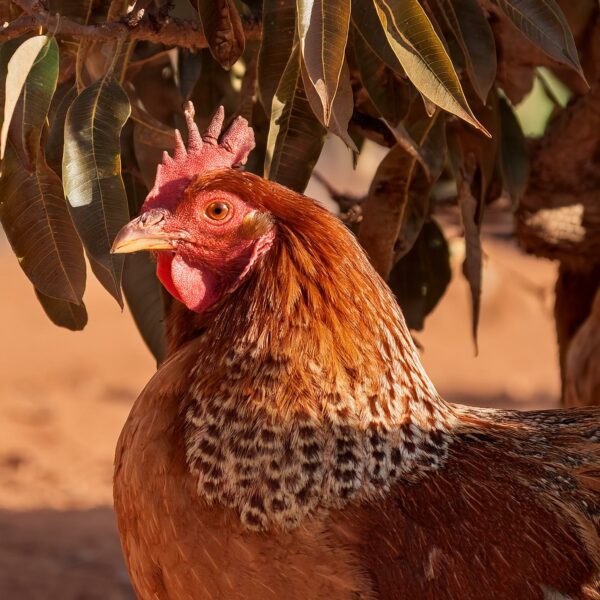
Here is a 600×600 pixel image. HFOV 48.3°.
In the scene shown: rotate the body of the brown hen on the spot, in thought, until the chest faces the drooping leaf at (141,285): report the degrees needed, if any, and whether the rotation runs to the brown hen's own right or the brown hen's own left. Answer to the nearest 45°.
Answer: approximately 45° to the brown hen's own right

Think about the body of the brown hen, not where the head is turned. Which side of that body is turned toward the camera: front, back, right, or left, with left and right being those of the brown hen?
left
